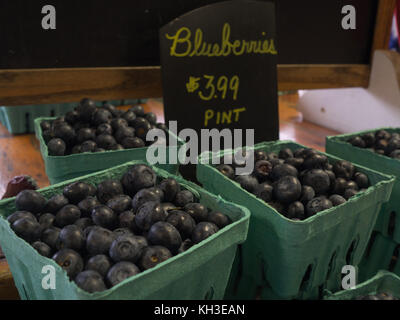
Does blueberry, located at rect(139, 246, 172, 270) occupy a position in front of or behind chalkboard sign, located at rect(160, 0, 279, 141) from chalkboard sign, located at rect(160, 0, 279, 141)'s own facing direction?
in front

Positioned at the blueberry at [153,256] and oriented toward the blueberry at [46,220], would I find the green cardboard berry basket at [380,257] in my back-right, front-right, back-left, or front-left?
back-right

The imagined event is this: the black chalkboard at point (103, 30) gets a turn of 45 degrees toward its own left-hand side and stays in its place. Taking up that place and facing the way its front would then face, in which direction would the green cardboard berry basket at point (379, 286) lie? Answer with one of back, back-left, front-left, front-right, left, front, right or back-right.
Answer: front

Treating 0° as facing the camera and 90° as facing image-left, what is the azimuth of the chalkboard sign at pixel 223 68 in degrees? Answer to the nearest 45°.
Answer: approximately 0°

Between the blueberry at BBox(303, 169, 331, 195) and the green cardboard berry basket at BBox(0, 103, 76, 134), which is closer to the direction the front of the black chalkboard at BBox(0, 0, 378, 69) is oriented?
the blueberry

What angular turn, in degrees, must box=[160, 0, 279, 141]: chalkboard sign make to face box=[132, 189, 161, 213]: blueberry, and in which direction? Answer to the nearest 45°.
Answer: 0° — it already faces it

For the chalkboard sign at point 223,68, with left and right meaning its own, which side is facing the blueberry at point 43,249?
front

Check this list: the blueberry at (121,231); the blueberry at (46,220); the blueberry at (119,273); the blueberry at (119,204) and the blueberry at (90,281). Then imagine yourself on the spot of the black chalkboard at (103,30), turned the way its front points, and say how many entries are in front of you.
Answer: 5

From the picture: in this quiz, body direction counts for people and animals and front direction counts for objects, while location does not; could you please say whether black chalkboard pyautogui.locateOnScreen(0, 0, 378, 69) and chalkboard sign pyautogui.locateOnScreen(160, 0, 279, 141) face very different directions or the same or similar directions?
same or similar directions

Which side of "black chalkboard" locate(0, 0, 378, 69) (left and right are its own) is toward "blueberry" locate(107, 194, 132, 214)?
front

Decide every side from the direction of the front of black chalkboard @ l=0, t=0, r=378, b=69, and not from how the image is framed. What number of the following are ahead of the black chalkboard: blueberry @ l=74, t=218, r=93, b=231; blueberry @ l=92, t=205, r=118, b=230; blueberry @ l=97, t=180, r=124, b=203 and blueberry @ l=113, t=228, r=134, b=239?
4

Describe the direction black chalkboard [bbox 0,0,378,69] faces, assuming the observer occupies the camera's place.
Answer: facing the viewer

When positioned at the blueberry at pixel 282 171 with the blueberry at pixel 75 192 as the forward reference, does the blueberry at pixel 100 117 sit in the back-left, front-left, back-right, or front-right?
front-right
